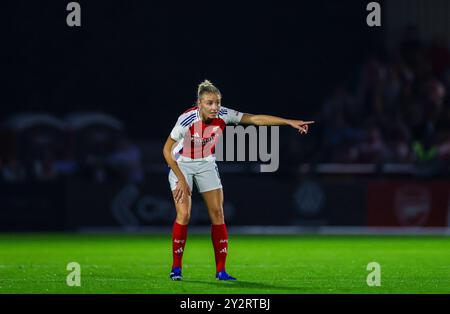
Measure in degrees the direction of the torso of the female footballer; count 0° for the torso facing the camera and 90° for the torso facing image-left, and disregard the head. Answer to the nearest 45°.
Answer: approximately 315°
